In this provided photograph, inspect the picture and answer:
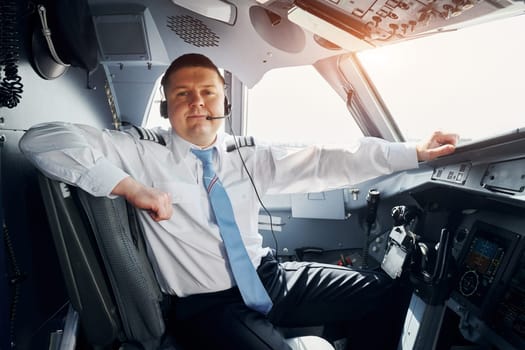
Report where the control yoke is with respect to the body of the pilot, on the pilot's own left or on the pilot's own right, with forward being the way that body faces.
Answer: on the pilot's own left

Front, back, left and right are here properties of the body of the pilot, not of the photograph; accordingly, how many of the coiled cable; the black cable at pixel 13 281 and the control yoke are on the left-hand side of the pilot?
1

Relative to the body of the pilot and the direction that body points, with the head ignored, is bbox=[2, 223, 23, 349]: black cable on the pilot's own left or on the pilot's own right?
on the pilot's own right

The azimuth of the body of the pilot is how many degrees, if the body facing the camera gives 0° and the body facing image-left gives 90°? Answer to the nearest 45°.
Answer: approximately 0°
